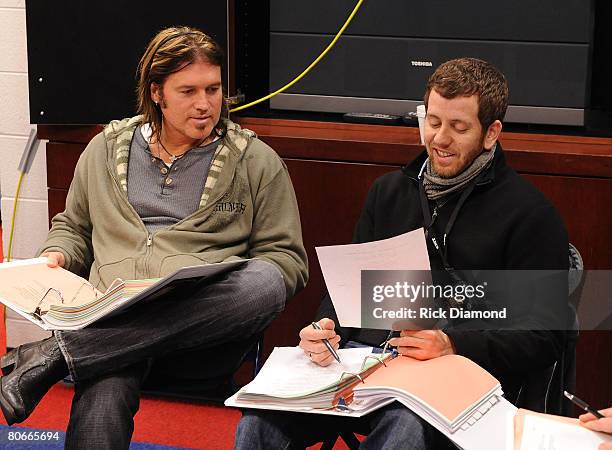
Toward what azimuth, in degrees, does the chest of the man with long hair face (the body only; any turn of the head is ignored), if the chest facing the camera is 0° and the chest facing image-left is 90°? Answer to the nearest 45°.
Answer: approximately 45°

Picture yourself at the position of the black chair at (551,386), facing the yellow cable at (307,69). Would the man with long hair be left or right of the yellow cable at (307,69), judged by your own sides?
left

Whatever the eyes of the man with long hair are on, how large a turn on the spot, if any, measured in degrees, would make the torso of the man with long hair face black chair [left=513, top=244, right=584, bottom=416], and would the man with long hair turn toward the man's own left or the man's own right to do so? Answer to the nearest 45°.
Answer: approximately 90° to the man's own left

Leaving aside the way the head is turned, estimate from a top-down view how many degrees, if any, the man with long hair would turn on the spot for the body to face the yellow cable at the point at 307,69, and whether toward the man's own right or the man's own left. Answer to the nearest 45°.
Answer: approximately 180°

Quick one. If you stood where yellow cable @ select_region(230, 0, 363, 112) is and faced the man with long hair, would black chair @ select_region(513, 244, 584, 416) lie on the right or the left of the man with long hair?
left
